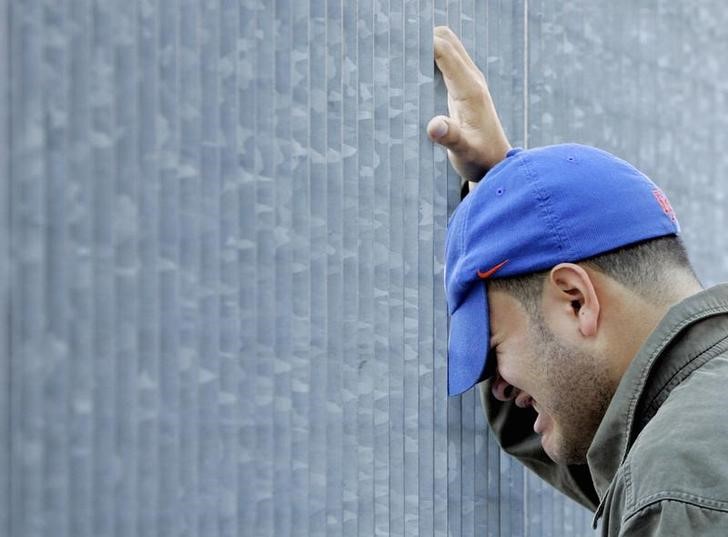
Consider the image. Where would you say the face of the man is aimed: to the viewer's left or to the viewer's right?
to the viewer's left

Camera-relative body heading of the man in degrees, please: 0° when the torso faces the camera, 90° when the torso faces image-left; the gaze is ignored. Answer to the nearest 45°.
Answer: approximately 90°
